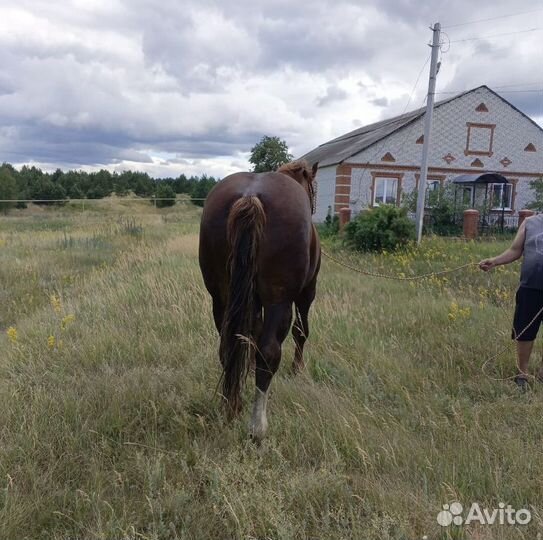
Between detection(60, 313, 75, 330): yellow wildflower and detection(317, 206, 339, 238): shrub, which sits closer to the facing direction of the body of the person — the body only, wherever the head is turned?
the yellow wildflower

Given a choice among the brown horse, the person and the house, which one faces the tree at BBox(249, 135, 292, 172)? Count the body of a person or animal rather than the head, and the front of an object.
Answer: the brown horse

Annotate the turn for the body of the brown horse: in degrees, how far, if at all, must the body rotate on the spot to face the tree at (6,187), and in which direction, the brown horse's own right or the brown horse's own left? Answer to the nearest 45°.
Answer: approximately 45° to the brown horse's own left

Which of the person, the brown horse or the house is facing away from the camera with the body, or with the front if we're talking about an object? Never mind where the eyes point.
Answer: the brown horse

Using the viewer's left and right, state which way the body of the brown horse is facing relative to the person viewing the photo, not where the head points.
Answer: facing away from the viewer

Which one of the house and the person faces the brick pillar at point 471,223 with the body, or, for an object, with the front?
the house

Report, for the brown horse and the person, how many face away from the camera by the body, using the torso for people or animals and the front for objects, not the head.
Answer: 1

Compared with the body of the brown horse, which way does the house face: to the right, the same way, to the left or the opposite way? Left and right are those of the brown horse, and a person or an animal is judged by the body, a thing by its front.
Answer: the opposite way

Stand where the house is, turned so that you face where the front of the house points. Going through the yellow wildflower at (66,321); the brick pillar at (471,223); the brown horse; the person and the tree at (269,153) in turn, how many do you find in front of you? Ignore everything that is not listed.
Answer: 4

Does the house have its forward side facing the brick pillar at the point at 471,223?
yes
